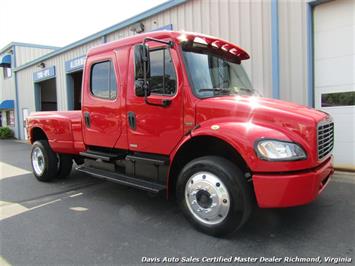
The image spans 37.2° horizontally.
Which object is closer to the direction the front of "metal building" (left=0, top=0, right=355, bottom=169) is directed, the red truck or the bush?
the red truck

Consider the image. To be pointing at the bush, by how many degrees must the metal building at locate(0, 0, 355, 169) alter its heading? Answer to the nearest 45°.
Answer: approximately 90° to its right

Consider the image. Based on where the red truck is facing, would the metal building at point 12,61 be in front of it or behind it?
behind

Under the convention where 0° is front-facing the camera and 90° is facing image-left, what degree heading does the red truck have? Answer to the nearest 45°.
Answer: approximately 315°

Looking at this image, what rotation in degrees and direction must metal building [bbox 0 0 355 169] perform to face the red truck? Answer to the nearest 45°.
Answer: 0° — it already faces it

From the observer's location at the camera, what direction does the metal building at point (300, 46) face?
facing the viewer and to the left of the viewer

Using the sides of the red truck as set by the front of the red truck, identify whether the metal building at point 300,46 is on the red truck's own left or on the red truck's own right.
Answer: on the red truck's own left

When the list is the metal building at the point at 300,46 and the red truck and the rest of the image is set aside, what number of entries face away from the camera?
0

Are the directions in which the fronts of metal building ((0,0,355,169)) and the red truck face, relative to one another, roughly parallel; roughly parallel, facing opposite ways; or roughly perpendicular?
roughly perpendicular
